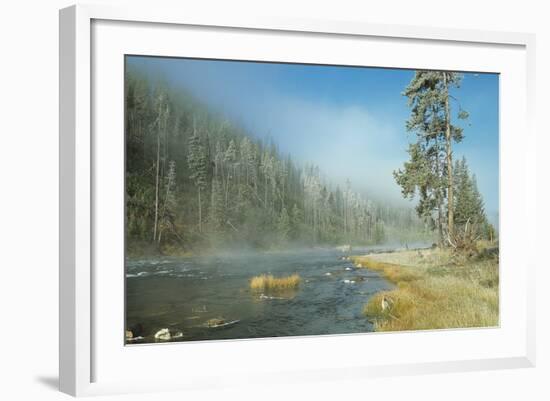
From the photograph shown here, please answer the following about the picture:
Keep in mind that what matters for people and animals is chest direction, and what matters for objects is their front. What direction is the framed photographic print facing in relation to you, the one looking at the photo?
facing the viewer and to the right of the viewer
